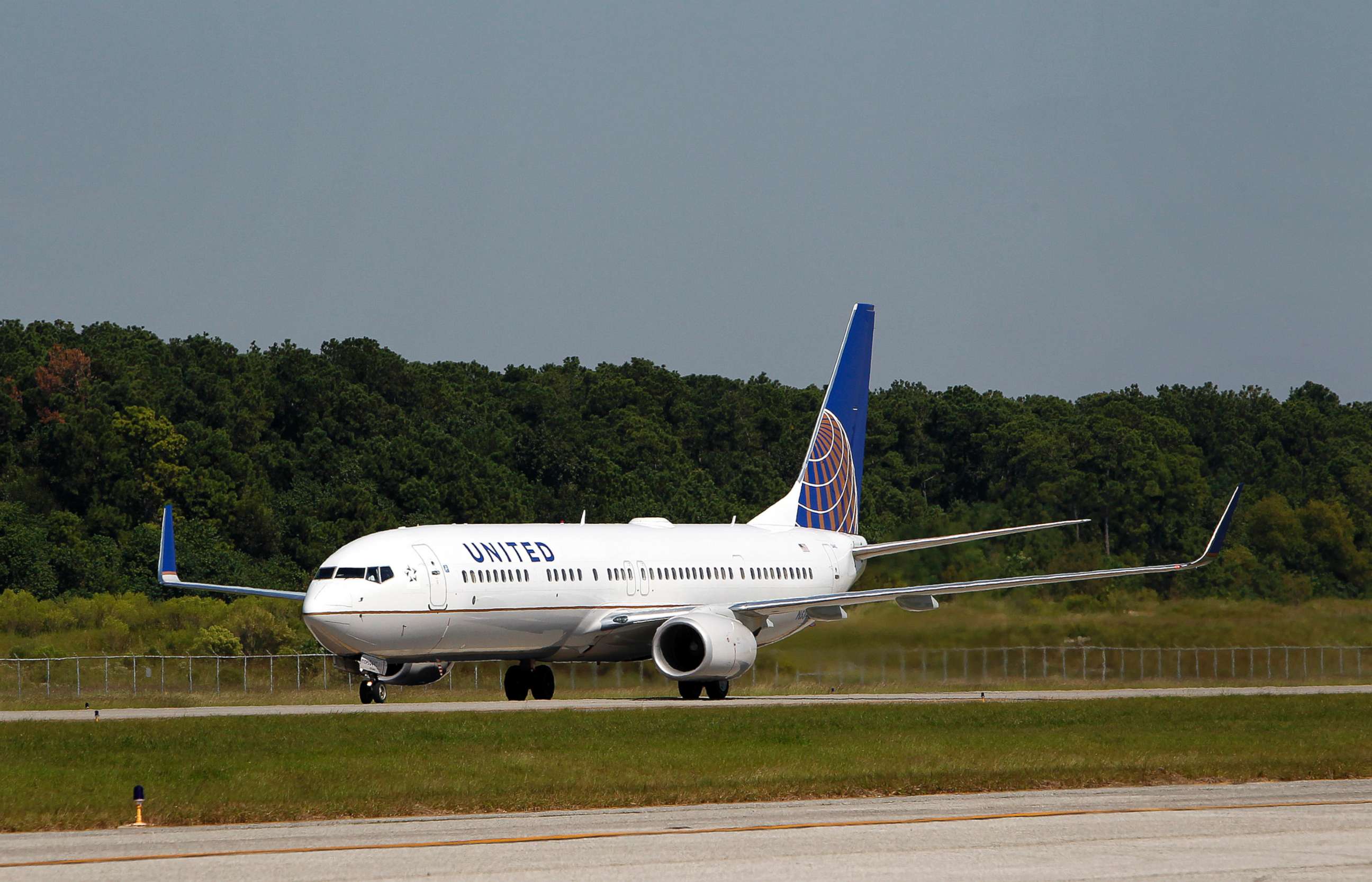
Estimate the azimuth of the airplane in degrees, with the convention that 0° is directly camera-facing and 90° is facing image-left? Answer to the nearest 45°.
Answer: approximately 45°

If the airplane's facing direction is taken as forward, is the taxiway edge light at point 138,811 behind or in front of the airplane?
in front
